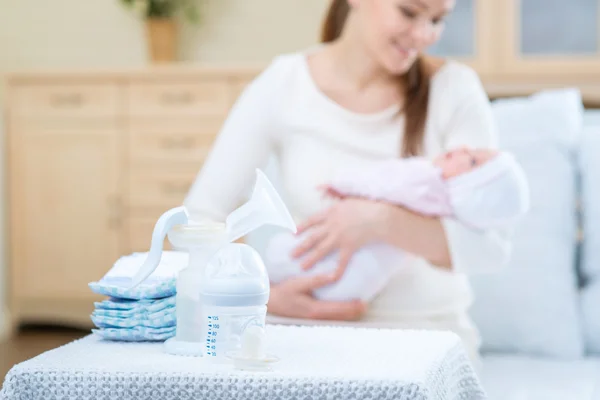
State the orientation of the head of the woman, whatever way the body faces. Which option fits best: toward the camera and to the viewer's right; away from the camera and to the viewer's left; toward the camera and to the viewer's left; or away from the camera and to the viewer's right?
toward the camera and to the viewer's right

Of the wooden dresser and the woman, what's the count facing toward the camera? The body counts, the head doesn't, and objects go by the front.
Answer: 2

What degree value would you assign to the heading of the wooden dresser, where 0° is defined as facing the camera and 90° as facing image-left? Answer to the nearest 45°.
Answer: approximately 0°

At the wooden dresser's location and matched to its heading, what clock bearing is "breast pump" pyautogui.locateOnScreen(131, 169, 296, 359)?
The breast pump is roughly at 12 o'clock from the wooden dresser.
